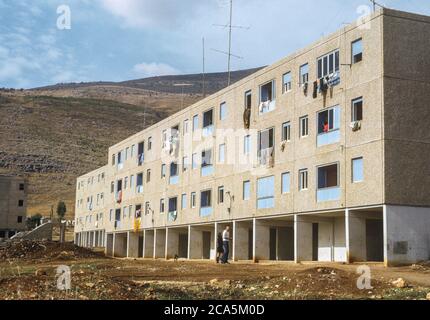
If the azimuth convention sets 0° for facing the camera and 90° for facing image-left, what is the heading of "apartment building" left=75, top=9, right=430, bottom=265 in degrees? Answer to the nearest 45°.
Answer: approximately 45°
